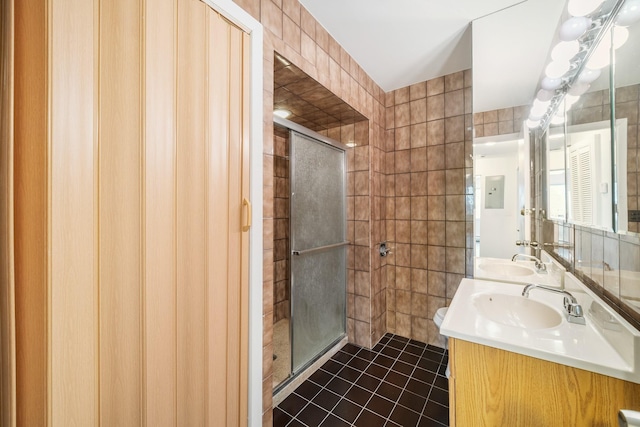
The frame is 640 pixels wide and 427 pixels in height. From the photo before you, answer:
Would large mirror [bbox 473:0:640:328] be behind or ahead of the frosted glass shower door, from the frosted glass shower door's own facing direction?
ahead

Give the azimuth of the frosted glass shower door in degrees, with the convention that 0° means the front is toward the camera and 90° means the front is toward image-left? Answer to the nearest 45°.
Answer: approximately 315°

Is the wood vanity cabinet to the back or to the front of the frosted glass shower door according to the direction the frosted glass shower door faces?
to the front

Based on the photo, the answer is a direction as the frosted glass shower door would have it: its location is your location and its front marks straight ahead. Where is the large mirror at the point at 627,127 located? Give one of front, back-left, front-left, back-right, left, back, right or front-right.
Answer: front

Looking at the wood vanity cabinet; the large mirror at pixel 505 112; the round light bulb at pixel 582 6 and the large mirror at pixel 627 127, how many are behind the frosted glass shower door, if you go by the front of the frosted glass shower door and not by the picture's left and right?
0

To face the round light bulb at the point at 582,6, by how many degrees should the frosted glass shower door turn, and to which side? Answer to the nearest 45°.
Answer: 0° — it already faces it

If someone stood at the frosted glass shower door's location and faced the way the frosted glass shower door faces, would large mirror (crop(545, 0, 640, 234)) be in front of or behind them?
in front
